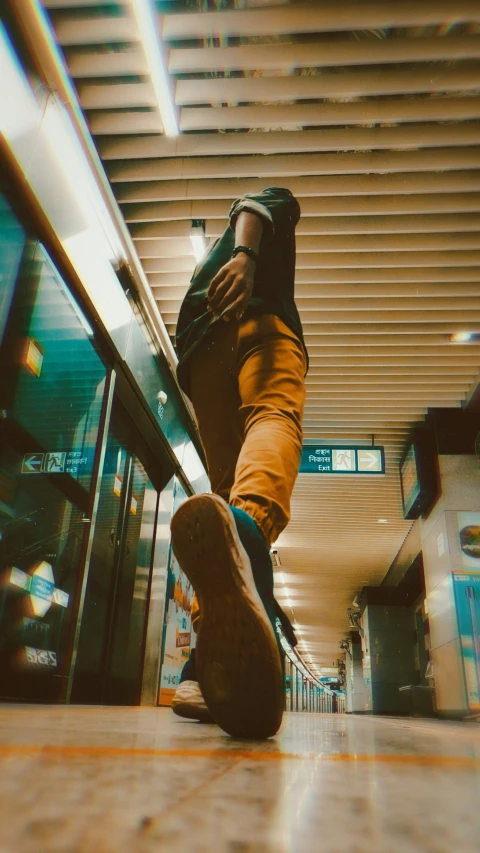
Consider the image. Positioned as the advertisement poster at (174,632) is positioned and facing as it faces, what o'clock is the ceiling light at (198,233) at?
The ceiling light is roughly at 3 o'clock from the advertisement poster.

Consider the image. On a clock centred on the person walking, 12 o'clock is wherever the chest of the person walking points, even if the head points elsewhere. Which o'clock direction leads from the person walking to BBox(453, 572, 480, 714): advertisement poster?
The advertisement poster is roughly at 1 o'clock from the person walking.

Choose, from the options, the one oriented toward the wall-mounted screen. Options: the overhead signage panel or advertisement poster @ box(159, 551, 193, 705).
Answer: the advertisement poster

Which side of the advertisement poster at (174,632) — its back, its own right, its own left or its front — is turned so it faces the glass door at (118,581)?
right

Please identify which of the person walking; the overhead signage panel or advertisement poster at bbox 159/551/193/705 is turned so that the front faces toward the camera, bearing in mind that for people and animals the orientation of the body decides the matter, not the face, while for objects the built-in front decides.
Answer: the overhead signage panel

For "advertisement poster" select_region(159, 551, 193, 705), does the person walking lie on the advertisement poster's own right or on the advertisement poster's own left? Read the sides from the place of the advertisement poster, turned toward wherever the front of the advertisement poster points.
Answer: on the advertisement poster's own right

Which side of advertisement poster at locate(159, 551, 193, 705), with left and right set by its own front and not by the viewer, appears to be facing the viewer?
right

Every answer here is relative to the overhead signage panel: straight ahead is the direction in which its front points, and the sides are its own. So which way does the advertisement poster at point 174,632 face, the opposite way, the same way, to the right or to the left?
to the left

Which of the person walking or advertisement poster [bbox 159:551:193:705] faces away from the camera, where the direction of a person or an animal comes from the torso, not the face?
the person walking

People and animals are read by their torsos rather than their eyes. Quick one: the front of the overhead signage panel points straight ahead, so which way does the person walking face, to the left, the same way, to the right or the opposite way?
the opposite way

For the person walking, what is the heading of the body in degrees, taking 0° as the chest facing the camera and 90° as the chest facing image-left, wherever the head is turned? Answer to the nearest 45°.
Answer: approximately 180°

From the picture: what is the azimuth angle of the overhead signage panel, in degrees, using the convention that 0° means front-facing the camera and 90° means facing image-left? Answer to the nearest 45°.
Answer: approximately 0°

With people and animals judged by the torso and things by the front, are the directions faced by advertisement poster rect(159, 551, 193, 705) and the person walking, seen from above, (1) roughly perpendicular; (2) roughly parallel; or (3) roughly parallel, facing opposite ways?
roughly perpendicular

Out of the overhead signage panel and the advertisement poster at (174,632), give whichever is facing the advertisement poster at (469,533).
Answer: the advertisement poster at (174,632)
